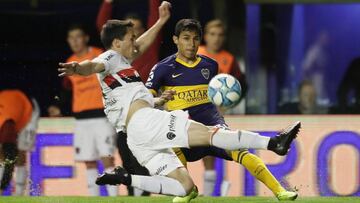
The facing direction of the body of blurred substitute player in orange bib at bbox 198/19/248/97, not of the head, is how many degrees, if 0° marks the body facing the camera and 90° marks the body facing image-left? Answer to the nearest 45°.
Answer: approximately 0°

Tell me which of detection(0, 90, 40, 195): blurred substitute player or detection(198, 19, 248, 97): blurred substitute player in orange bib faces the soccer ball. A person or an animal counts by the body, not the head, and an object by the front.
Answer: detection(198, 19, 248, 97): blurred substitute player in orange bib

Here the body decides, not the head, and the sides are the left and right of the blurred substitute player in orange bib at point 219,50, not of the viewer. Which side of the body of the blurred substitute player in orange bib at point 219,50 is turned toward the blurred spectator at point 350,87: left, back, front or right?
left
